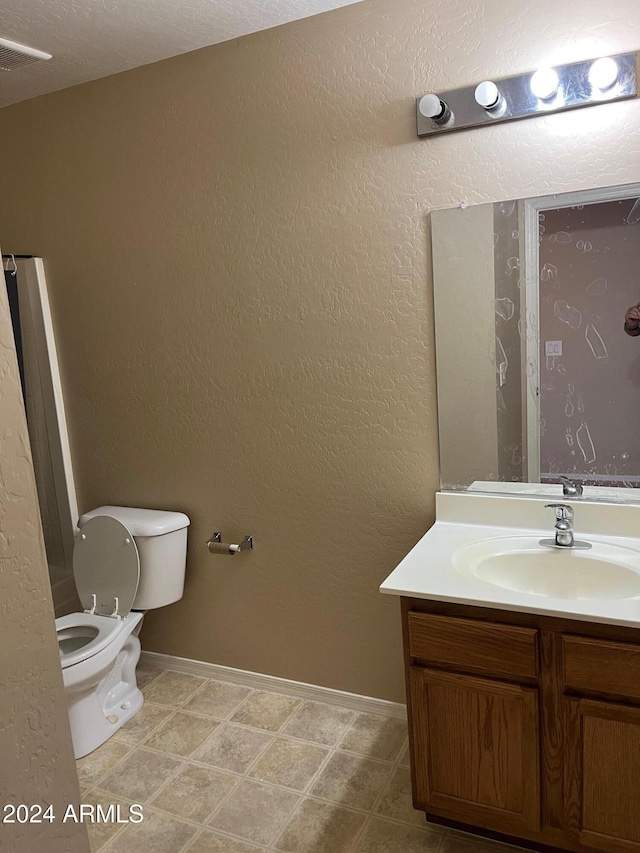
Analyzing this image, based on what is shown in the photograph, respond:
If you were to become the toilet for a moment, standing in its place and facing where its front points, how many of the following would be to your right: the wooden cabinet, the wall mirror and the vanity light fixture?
0

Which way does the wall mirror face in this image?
toward the camera

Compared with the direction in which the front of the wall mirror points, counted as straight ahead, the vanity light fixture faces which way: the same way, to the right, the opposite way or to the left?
the same way

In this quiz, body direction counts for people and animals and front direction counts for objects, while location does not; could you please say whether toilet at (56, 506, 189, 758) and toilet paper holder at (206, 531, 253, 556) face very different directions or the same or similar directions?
same or similar directions

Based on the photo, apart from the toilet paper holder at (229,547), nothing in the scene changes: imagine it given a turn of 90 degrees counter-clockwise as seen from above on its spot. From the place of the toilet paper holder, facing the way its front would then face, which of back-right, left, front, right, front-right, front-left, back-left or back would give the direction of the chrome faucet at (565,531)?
front

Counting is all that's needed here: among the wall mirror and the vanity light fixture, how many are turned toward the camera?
2

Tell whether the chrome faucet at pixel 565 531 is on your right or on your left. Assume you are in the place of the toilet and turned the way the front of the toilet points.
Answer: on your left

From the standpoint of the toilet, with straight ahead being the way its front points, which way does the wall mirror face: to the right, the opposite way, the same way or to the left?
the same way

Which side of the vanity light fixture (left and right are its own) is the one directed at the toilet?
right

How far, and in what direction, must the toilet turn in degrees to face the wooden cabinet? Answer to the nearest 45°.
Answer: approximately 90° to its left

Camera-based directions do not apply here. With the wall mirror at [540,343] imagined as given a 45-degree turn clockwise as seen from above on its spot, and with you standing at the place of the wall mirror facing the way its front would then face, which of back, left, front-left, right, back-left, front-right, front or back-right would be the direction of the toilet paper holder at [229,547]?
front-right

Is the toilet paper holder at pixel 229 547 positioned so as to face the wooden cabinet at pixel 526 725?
no

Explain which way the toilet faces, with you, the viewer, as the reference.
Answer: facing the viewer and to the left of the viewer

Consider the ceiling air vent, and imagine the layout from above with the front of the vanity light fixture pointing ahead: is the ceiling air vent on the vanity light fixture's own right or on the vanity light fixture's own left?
on the vanity light fixture's own right

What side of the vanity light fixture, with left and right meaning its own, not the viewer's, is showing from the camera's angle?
front
